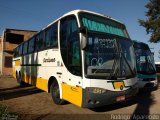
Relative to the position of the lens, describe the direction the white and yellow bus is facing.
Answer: facing the viewer and to the right of the viewer

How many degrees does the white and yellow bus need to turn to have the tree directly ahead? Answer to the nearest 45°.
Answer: approximately 90° to its left

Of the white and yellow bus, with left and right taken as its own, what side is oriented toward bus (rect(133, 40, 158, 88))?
left

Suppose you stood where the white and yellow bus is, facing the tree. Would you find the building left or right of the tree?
left

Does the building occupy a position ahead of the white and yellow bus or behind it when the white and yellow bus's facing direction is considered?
behind
